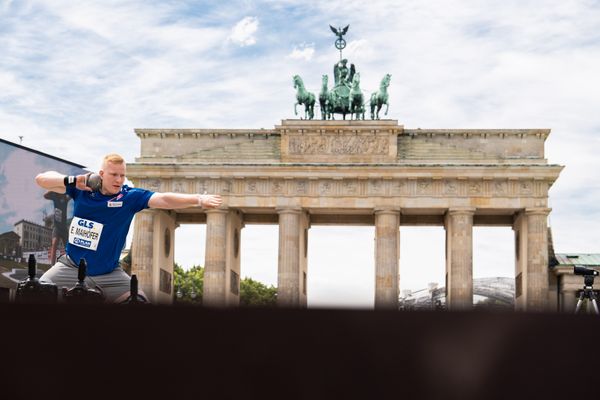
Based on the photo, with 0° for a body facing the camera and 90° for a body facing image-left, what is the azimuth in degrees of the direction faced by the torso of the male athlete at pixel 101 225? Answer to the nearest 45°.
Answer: approximately 0°

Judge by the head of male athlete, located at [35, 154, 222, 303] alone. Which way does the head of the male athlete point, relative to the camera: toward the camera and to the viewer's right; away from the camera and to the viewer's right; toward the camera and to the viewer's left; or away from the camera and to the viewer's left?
toward the camera and to the viewer's right
